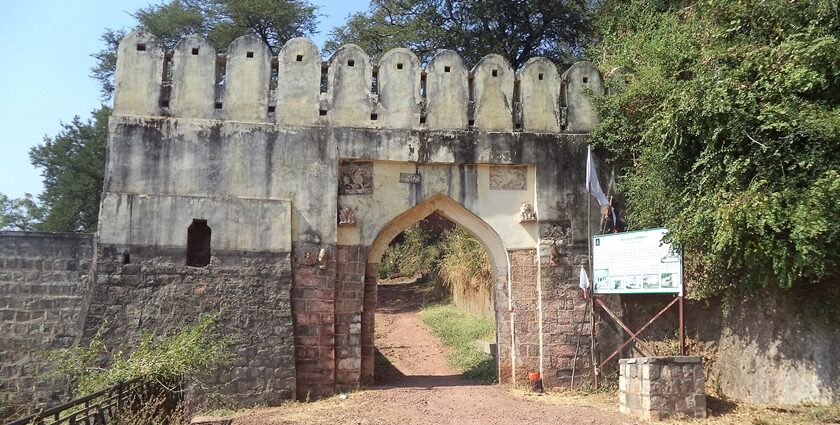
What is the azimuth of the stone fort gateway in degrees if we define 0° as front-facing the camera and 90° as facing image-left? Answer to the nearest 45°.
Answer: approximately 0°

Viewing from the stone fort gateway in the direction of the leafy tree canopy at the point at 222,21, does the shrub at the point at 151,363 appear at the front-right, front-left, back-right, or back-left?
back-left

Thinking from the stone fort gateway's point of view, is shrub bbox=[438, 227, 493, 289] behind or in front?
behind

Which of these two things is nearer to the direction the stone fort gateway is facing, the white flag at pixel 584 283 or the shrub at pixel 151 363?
the shrub

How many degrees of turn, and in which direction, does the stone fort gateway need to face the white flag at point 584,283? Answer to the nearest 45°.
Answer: approximately 90° to its left

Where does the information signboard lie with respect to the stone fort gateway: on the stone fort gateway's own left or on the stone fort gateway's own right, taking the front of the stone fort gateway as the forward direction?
on the stone fort gateway's own left

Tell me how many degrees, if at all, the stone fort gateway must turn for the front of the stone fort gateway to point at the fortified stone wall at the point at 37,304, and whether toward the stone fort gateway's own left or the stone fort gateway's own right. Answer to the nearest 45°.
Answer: approximately 90° to the stone fort gateway's own right

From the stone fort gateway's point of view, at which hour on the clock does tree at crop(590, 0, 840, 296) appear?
The tree is roughly at 10 o'clock from the stone fort gateway.

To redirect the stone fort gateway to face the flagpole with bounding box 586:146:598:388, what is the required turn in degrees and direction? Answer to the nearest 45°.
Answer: approximately 90° to its left

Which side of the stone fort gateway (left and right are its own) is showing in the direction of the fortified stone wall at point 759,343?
left

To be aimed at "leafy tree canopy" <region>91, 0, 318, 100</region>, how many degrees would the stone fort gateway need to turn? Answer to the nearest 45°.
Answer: approximately 180°
